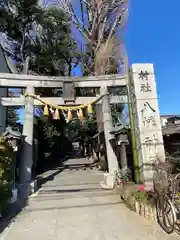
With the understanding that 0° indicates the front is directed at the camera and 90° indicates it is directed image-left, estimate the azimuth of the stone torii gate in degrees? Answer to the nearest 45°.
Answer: approximately 0°

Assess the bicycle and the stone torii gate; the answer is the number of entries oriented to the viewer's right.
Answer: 0
